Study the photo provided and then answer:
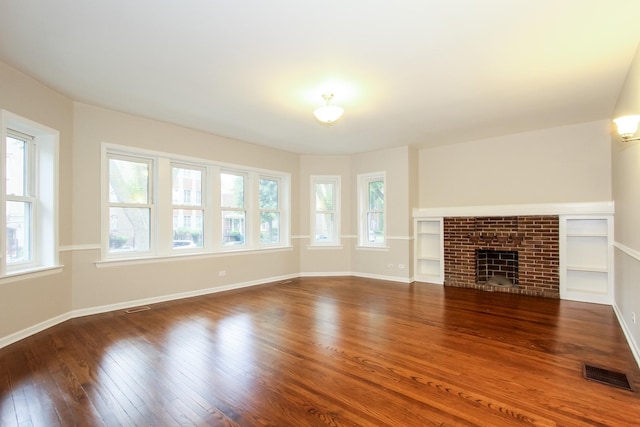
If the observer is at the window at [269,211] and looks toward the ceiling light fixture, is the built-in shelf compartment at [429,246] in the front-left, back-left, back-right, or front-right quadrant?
front-left

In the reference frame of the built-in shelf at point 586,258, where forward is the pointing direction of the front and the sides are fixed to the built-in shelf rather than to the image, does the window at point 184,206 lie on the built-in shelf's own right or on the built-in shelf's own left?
on the built-in shelf's own right

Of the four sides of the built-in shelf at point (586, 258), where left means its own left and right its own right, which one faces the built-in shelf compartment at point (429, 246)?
right

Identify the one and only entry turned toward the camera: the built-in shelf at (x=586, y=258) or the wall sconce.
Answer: the built-in shelf

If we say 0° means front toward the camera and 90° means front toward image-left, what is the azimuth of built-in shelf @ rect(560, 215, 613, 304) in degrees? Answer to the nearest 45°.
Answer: approximately 0°

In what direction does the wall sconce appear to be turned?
to the viewer's left

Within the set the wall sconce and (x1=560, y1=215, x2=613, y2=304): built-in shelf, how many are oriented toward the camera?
1

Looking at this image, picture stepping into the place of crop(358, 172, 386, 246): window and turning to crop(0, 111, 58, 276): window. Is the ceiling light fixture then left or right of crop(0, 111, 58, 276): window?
left

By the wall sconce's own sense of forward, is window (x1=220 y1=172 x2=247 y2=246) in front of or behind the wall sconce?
in front

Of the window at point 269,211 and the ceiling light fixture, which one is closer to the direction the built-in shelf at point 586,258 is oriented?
the ceiling light fixture

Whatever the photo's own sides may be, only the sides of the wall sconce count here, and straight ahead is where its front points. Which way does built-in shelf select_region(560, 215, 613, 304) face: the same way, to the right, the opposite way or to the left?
to the left

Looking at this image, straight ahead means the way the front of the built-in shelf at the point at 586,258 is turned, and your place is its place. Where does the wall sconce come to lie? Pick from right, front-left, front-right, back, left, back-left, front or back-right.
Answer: front
